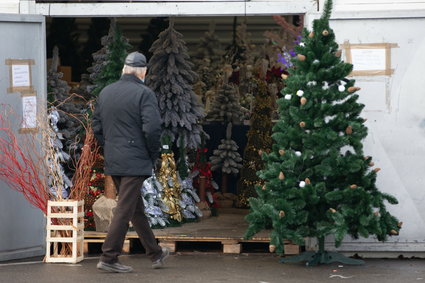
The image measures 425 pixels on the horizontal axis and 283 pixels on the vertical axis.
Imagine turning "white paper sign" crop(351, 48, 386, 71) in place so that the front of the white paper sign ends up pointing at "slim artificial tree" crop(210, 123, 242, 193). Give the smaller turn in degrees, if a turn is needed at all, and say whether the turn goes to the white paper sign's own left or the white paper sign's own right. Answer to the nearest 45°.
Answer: approximately 135° to the white paper sign's own right

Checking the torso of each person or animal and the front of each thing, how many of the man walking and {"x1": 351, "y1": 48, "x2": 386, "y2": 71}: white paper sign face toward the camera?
1

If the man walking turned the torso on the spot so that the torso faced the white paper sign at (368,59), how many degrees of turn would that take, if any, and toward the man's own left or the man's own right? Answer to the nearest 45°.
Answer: approximately 45° to the man's own right

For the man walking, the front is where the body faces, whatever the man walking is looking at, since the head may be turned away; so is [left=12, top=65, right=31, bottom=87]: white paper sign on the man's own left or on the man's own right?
on the man's own left

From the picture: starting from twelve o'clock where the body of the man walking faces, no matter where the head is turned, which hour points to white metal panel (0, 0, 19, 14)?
The white metal panel is roughly at 9 o'clock from the man walking.

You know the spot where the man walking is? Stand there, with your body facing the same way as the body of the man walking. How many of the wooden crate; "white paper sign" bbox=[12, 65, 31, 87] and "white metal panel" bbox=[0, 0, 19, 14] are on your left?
3

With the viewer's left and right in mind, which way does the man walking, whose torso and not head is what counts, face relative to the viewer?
facing away from the viewer and to the right of the viewer

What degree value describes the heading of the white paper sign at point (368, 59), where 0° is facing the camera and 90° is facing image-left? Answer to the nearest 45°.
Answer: approximately 0°
